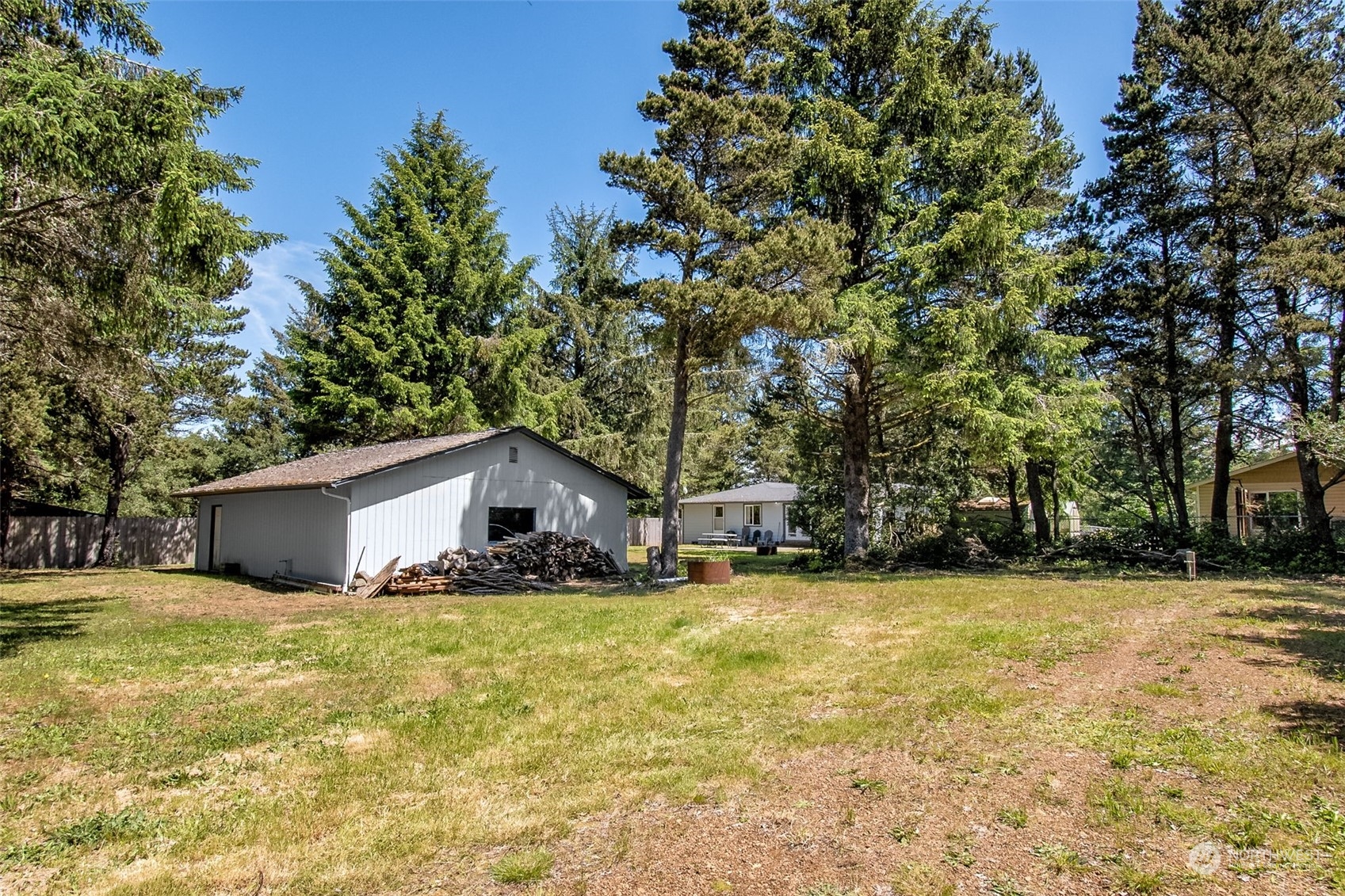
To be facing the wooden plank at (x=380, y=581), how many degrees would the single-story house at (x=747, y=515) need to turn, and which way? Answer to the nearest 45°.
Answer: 0° — it already faces it

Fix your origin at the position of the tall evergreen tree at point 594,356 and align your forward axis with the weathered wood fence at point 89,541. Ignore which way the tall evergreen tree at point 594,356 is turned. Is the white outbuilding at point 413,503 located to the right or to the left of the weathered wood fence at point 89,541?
left

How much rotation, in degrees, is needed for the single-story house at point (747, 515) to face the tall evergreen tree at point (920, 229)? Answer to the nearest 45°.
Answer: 0° — it already faces it

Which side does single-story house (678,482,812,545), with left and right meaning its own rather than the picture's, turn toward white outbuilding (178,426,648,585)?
front

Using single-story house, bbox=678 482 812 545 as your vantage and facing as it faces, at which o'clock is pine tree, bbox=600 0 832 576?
The pine tree is roughly at 12 o'clock from the single-story house.

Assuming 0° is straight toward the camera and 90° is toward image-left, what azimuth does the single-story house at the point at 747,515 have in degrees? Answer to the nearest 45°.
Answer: approximately 0°

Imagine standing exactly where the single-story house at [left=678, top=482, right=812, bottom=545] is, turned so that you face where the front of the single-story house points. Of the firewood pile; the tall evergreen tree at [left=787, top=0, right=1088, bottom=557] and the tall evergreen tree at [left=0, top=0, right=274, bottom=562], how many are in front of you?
3

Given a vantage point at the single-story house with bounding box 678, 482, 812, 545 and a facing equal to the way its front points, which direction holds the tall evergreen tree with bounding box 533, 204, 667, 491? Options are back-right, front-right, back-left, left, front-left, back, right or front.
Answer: front-right

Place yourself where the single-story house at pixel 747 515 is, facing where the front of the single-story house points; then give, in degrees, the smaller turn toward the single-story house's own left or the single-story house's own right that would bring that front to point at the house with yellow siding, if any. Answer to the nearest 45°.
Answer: approximately 45° to the single-story house's own left

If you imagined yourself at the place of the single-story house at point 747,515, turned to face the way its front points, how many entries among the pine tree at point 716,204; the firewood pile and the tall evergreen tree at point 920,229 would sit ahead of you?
3

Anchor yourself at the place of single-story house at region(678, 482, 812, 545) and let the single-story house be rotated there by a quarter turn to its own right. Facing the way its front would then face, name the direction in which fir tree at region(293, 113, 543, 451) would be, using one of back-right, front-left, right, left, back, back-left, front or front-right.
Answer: front-left
